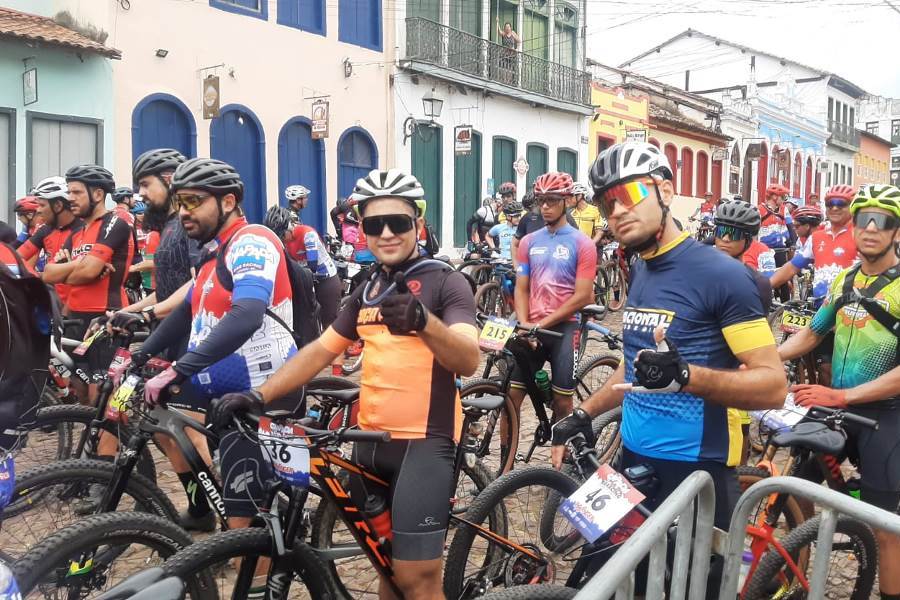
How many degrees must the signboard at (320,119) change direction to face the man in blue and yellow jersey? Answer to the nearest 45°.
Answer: approximately 45° to its left

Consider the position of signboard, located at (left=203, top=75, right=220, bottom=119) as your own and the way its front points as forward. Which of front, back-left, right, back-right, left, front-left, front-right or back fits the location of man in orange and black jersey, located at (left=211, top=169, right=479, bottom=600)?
front-left

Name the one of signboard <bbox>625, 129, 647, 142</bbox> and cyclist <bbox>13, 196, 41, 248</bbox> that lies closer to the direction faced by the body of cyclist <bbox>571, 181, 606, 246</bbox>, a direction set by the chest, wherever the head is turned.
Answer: the cyclist

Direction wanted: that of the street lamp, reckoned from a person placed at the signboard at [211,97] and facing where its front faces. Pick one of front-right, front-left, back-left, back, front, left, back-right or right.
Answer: back

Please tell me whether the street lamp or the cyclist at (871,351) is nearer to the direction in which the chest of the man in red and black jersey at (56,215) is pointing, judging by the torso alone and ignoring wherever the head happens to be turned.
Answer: the cyclist

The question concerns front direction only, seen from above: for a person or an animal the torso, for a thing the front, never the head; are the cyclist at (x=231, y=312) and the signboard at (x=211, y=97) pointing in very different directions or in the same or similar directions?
same or similar directions

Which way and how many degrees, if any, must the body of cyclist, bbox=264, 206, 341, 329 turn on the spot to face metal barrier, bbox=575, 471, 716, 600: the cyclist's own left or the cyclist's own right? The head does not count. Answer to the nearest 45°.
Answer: approximately 90° to the cyclist's own left

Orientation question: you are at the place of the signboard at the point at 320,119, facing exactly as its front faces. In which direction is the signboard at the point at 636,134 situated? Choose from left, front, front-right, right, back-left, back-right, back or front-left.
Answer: back

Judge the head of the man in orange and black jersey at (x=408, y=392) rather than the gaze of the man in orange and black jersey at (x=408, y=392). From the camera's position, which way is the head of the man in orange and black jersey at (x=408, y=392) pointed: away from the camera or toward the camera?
toward the camera

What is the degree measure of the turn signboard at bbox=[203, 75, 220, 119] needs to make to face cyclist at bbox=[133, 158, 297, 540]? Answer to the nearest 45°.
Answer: approximately 45° to its left

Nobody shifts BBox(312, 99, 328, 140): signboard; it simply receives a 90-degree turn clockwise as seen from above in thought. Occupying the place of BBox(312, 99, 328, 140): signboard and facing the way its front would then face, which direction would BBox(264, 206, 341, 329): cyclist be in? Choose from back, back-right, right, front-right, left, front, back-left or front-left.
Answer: back-left

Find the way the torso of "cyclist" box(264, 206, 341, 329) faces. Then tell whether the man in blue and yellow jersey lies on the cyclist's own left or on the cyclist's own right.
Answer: on the cyclist's own left
